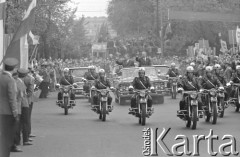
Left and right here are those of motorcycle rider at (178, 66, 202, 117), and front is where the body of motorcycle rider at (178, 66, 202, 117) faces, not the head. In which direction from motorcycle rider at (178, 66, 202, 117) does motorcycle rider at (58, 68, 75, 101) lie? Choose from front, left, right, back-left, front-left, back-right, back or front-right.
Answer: back-right

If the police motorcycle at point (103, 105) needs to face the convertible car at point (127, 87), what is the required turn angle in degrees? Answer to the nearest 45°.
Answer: approximately 180°

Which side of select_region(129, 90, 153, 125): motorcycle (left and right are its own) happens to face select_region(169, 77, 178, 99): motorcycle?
back

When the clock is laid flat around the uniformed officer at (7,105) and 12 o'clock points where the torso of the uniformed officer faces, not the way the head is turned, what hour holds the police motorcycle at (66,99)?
The police motorcycle is roughly at 11 o'clock from the uniformed officer.

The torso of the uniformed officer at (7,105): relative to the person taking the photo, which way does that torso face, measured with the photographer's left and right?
facing away from the viewer and to the right of the viewer

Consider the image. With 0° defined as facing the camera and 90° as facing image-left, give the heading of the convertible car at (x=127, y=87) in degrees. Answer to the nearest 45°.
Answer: approximately 0°

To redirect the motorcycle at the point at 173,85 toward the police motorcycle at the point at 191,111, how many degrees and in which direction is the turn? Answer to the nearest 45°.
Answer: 0° — it already faces it
